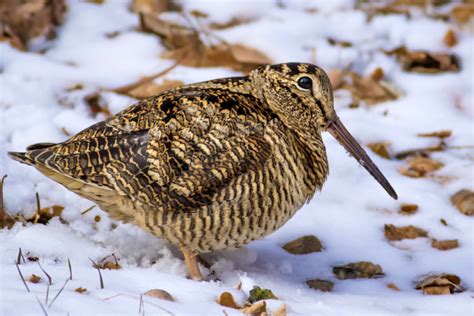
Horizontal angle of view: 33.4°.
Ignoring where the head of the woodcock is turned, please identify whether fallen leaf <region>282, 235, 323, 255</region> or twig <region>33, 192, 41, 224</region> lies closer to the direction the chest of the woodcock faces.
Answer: the fallen leaf

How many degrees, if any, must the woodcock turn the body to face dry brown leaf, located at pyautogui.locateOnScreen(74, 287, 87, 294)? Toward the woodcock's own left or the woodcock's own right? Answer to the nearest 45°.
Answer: approximately 135° to the woodcock's own right

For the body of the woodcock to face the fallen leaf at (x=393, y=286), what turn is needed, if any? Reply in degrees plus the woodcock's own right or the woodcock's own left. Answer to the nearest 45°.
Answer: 0° — it already faces it

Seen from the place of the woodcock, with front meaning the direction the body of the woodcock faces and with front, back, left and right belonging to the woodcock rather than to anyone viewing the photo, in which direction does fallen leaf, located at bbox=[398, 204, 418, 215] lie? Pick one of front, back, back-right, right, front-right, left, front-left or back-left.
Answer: front-left

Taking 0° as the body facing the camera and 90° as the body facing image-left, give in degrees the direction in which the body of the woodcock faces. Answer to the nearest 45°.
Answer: approximately 270°

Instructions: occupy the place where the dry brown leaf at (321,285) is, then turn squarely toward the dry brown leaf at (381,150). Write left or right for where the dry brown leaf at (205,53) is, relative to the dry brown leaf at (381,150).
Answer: left

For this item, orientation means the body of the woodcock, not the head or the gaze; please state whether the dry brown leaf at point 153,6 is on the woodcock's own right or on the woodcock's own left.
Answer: on the woodcock's own left

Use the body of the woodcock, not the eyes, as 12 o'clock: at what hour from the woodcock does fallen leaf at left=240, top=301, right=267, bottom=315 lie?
The fallen leaf is roughly at 2 o'clock from the woodcock.
